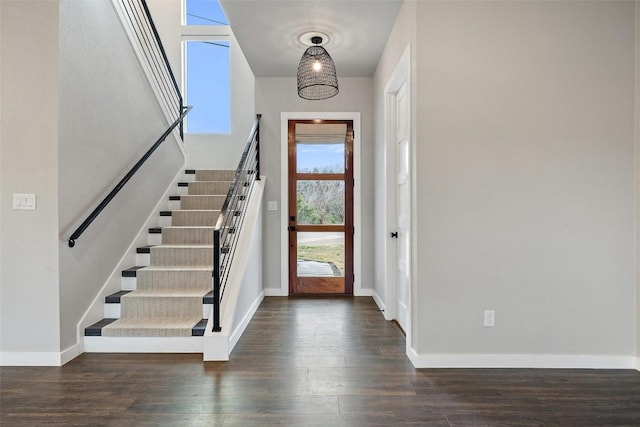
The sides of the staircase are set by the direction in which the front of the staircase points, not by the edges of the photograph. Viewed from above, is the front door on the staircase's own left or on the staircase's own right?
on the staircase's own left

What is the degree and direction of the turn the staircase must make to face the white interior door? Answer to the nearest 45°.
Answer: approximately 90° to its left

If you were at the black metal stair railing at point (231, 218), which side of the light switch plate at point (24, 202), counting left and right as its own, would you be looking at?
left

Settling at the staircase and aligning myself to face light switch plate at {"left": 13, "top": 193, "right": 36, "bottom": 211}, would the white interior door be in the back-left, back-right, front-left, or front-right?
back-left

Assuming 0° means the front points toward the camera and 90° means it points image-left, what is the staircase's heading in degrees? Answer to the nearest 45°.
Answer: approximately 0°

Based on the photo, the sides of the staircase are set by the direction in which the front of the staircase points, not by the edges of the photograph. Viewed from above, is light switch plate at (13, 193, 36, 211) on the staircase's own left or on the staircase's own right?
on the staircase's own right
